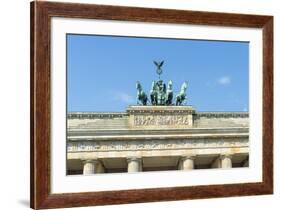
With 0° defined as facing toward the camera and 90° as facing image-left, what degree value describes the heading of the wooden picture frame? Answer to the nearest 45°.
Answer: approximately 315°
